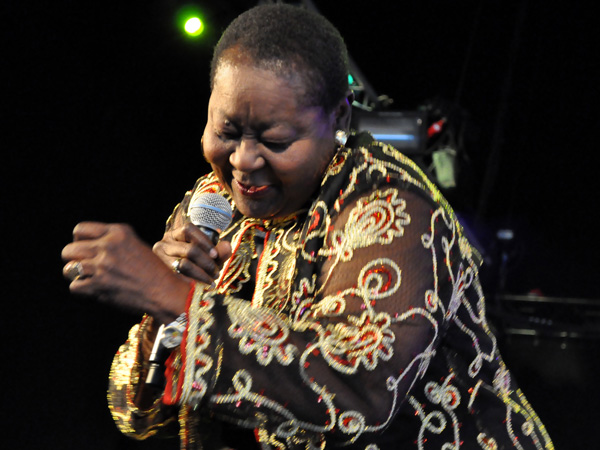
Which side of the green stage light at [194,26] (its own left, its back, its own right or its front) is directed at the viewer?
front
